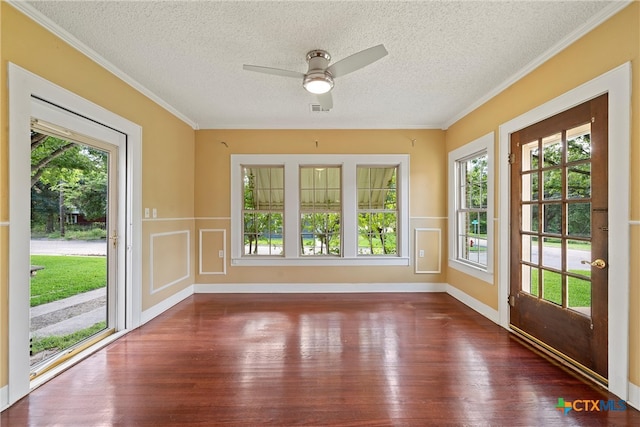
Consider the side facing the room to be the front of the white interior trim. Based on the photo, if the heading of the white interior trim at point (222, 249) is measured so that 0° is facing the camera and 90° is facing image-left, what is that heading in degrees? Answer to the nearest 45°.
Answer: approximately 0°

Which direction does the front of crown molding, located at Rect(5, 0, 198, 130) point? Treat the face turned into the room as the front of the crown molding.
to the viewer's right

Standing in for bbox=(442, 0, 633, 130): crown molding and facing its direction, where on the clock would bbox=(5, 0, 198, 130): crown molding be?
bbox=(5, 0, 198, 130): crown molding is roughly at 11 o'clock from bbox=(442, 0, 633, 130): crown molding.

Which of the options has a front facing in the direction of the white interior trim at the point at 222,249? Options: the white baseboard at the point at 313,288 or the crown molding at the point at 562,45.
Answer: the crown molding

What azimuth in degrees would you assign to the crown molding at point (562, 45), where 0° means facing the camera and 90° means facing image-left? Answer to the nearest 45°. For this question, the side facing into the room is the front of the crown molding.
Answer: approximately 90°

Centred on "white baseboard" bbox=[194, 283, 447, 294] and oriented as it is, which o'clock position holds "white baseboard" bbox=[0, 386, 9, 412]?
"white baseboard" bbox=[0, 386, 9, 412] is roughly at 1 o'clock from "white baseboard" bbox=[194, 283, 447, 294].

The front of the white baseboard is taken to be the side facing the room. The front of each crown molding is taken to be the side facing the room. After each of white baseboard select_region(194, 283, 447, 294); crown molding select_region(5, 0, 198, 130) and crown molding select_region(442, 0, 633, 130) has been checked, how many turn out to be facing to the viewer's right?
1

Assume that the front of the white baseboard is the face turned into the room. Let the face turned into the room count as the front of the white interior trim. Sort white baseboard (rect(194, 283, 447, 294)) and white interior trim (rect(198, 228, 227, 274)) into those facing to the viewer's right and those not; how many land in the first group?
0

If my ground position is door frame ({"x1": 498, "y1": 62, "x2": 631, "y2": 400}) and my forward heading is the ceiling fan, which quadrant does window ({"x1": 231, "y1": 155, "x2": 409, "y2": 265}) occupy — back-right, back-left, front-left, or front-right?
front-right

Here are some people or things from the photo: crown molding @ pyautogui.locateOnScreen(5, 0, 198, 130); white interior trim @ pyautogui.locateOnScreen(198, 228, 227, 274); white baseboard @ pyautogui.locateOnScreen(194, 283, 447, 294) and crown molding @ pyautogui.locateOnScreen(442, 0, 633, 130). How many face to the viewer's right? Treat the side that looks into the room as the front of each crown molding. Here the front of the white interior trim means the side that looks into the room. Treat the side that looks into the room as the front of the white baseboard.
1

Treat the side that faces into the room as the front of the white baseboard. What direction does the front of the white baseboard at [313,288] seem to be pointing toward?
toward the camera

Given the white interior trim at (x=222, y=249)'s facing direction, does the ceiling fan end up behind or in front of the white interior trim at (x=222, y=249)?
in front

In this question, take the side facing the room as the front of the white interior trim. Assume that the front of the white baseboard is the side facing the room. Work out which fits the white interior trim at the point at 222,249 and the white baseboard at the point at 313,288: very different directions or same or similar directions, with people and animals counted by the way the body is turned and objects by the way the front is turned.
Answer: same or similar directions
